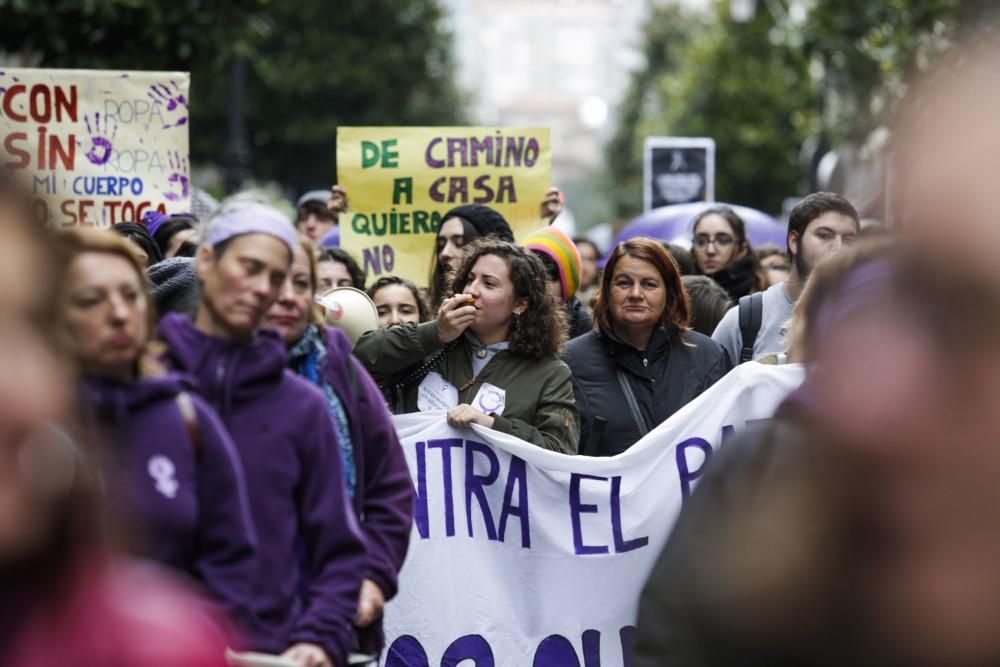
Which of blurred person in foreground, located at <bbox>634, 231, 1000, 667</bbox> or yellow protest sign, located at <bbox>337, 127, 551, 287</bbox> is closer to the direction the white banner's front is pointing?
the blurred person in foreground

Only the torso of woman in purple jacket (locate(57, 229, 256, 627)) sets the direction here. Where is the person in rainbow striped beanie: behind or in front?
behind

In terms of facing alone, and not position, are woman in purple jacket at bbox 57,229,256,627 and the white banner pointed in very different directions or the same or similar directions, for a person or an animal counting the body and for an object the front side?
same or similar directions

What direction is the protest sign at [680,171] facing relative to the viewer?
toward the camera

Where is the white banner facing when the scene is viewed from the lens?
facing the viewer

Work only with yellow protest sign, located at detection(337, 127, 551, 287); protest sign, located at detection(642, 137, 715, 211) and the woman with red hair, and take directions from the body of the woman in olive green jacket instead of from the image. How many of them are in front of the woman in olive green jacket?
0

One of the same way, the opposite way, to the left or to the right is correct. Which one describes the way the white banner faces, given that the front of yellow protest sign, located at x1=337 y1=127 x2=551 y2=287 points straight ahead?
the same way

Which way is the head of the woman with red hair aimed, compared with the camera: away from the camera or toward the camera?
toward the camera

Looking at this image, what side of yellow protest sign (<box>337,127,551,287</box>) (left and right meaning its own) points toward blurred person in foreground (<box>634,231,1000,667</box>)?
front

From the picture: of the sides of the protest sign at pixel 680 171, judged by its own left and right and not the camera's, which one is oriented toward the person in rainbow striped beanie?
front

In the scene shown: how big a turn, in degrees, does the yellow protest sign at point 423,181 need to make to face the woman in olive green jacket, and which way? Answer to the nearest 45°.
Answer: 0° — it already faces them

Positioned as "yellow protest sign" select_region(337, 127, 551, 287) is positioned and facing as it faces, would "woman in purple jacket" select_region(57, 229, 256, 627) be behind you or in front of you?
in front

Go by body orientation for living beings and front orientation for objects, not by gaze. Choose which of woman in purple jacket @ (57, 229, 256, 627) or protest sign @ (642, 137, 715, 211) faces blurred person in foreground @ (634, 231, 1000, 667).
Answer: the protest sign
